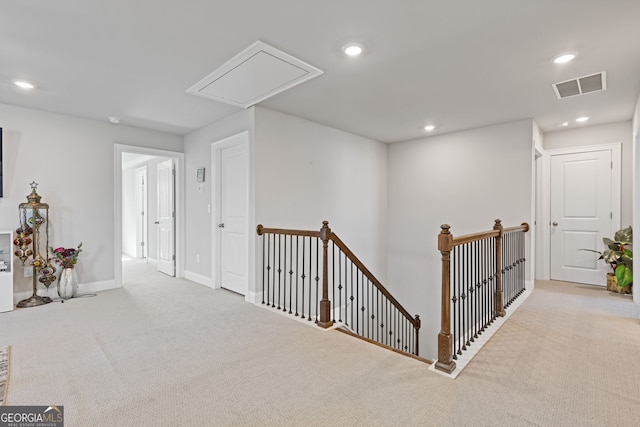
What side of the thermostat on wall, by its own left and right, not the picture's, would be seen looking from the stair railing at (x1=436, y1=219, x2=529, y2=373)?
left

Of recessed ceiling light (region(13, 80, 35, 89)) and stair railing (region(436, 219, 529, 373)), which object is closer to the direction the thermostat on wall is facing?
the recessed ceiling light

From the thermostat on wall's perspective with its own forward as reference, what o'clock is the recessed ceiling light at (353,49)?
The recessed ceiling light is roughly at 10 o'clock from the thermostat on wall.

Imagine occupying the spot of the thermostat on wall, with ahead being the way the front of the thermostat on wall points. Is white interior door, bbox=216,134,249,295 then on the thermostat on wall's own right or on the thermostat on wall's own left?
on the thermostat on wall's own left

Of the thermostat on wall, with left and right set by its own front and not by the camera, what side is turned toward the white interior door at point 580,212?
left

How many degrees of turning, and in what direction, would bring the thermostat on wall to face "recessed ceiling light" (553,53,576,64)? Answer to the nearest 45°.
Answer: approximately 90° to its left

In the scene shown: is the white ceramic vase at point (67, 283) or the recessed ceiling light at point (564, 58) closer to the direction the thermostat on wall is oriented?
the white ceramic vase

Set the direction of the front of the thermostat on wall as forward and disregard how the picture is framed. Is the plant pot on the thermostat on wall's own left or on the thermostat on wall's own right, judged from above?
on the thermostat on wall's own left

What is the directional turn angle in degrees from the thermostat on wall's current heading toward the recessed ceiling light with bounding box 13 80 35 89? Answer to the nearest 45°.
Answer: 0° — it already faces it

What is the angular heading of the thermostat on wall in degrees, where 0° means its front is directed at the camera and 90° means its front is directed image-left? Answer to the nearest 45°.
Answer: approximately 45°
